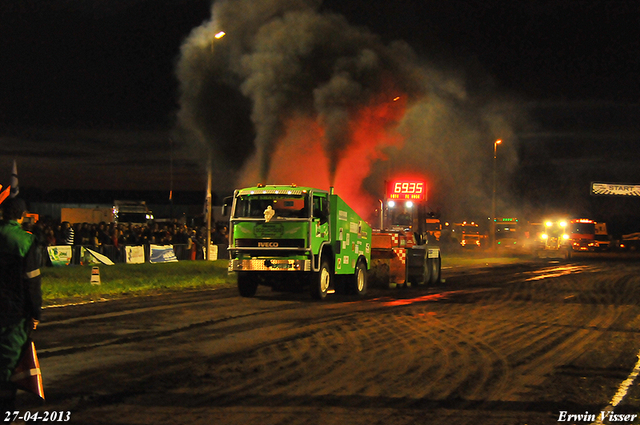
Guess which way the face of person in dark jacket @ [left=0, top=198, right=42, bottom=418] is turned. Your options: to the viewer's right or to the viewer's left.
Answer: to the viewer's right

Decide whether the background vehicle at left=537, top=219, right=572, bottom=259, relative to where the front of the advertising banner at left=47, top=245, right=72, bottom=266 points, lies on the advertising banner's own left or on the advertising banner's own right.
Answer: on the advertising banner's own left

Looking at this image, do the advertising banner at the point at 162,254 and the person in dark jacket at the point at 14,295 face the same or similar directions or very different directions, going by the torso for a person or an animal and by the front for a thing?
very different directions

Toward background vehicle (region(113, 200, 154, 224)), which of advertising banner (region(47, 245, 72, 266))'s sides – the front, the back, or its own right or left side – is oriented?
back

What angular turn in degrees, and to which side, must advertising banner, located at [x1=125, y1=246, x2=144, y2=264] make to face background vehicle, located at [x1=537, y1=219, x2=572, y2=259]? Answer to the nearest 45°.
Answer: approximately 135° to its left

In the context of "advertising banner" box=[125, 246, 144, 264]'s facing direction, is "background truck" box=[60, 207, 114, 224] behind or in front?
behind

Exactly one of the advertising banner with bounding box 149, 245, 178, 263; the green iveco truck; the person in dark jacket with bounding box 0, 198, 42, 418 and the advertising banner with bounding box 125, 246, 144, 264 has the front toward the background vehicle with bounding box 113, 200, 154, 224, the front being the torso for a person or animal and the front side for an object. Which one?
the person in dark jacket

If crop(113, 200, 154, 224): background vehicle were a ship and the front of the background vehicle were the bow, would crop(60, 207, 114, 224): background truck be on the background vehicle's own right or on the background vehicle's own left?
on the background vehicle's own right

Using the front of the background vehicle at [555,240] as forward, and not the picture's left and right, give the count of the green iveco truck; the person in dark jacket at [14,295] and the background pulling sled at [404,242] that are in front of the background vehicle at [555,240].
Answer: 3

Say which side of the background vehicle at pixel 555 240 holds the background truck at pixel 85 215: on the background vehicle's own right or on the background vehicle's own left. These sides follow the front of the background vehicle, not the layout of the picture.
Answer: on the background vehicle's own right

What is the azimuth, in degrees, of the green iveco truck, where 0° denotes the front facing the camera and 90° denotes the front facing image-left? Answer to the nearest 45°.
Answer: approximately 45°

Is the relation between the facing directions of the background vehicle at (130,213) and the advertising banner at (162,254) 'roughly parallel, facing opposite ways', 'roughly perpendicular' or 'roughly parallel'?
roughly parallel

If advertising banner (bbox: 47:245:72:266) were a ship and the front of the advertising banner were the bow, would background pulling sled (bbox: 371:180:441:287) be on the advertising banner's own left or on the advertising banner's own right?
on the advertising banner's own left
